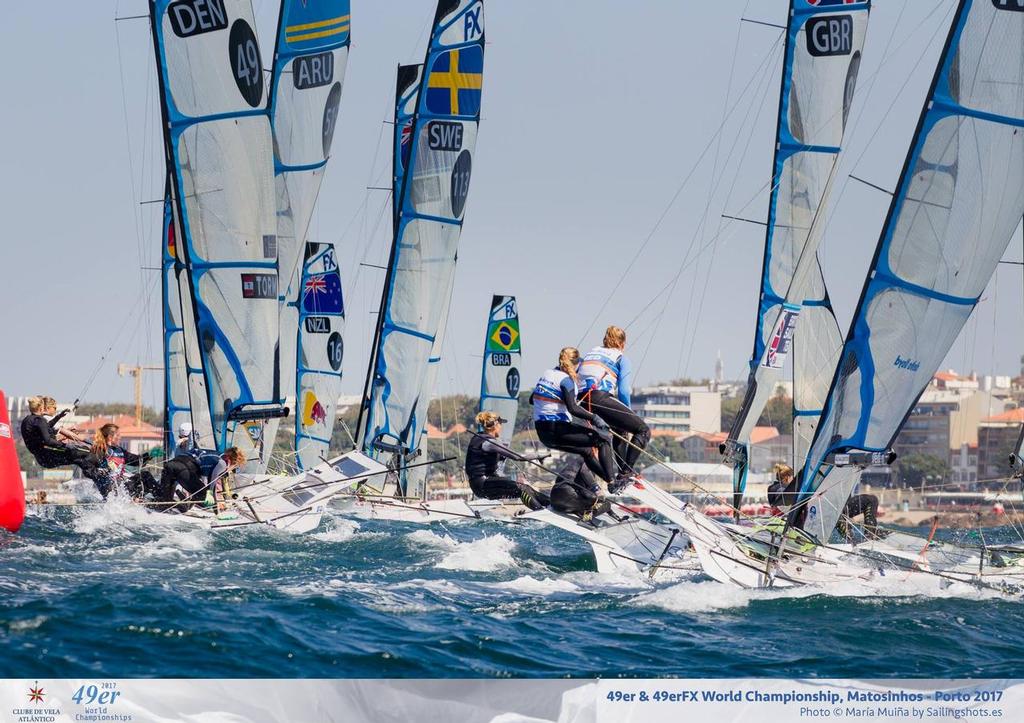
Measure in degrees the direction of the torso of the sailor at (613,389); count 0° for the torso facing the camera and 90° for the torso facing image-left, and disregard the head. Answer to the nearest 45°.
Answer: approximately 225°

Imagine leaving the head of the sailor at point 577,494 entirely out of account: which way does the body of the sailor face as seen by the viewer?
to the viewer's right

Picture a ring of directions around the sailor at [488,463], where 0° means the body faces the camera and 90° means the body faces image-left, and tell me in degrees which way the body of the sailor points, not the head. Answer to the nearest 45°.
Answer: approximately 270°

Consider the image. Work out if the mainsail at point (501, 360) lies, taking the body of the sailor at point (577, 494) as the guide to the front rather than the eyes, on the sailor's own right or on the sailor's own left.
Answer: on the sailor's own left

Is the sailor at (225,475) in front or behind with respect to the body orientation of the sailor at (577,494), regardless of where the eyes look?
behind

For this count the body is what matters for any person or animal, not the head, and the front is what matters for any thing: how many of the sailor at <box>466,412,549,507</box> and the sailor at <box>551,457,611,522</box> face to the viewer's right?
2
